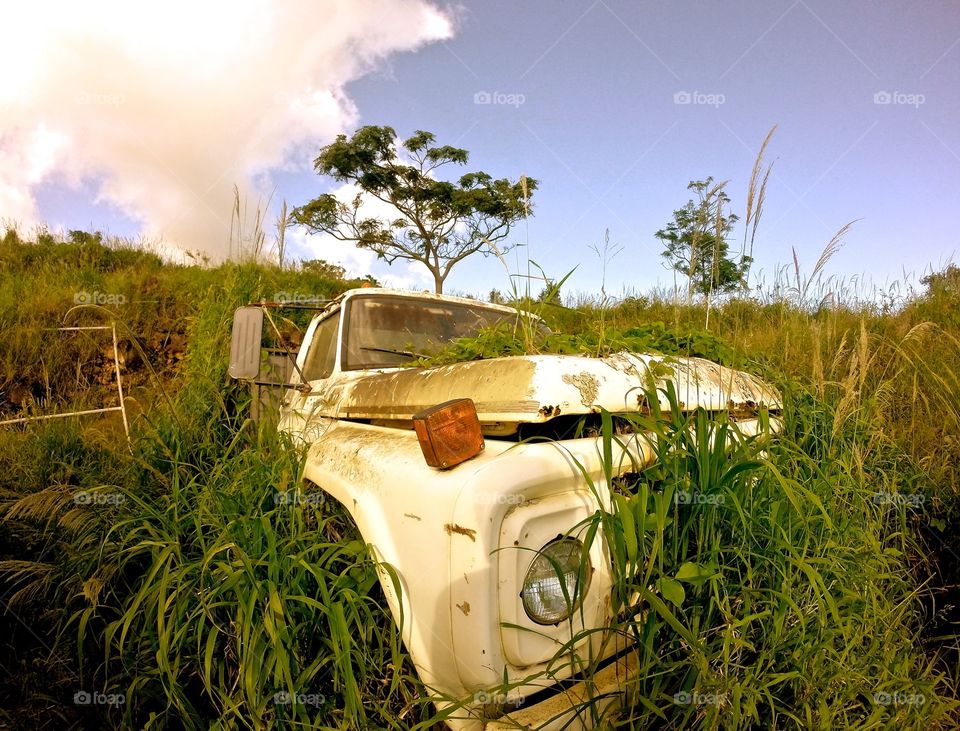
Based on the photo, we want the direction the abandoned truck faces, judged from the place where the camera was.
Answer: facing the viewer and to the right of the viewer
